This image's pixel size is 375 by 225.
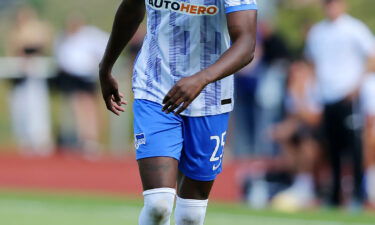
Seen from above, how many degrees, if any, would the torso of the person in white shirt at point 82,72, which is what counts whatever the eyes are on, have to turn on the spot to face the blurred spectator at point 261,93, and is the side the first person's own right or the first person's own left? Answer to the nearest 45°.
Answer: approximately 45° to the first person's own left

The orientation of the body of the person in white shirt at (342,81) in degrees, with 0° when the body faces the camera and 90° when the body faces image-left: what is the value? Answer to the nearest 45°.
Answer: approximately 0°

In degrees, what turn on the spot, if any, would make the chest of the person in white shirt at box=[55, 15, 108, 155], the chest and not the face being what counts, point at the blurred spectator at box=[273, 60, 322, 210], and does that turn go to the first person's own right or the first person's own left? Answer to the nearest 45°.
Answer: approximately 45° to the first person's own left

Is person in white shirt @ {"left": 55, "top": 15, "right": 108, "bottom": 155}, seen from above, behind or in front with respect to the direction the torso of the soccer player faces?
behind
